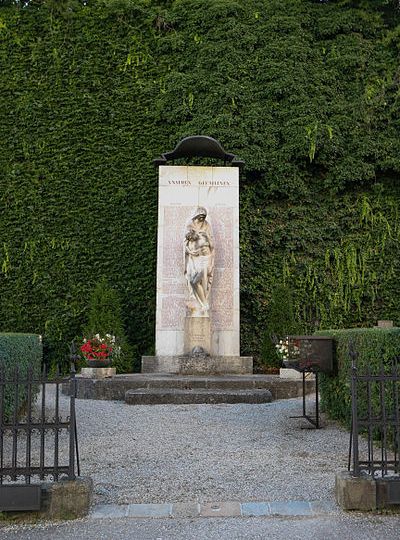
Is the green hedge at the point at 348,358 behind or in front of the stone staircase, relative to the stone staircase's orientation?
in front

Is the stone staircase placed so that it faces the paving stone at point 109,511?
yes

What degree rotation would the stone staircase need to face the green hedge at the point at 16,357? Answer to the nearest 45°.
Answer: approximately 45° to its right

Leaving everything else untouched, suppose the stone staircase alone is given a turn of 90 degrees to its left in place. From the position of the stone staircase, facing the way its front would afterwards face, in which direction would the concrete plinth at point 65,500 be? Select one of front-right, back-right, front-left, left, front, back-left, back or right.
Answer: right

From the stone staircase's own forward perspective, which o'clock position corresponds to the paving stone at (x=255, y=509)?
The paving stone is roughly at 12 o'clock from the stone staircase.

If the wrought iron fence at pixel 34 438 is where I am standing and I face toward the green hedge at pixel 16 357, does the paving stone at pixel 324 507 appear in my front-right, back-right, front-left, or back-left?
back-right

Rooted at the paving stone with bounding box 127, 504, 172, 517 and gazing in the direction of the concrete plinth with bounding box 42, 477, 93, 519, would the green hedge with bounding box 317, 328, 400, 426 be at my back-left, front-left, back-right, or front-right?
back-right

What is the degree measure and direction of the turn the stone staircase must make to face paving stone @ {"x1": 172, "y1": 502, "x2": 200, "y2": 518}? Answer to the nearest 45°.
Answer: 0° — it already faces it

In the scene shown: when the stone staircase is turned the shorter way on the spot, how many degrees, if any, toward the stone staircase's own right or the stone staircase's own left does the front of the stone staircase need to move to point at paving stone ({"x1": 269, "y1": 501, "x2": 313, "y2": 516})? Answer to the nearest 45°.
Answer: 0° — it already faces it

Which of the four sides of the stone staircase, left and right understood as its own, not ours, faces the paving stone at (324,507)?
front

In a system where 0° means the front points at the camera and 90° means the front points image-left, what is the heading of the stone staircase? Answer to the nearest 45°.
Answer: approximately 0°

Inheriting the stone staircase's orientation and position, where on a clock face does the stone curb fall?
The stone curb is roughly at 12 o'clock from the stone staircase.

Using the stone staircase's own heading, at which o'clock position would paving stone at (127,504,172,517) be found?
The paving stone is roughly at 12 o'clock from the stone staircase.

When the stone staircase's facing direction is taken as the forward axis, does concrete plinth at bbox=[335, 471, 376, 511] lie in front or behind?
in front
